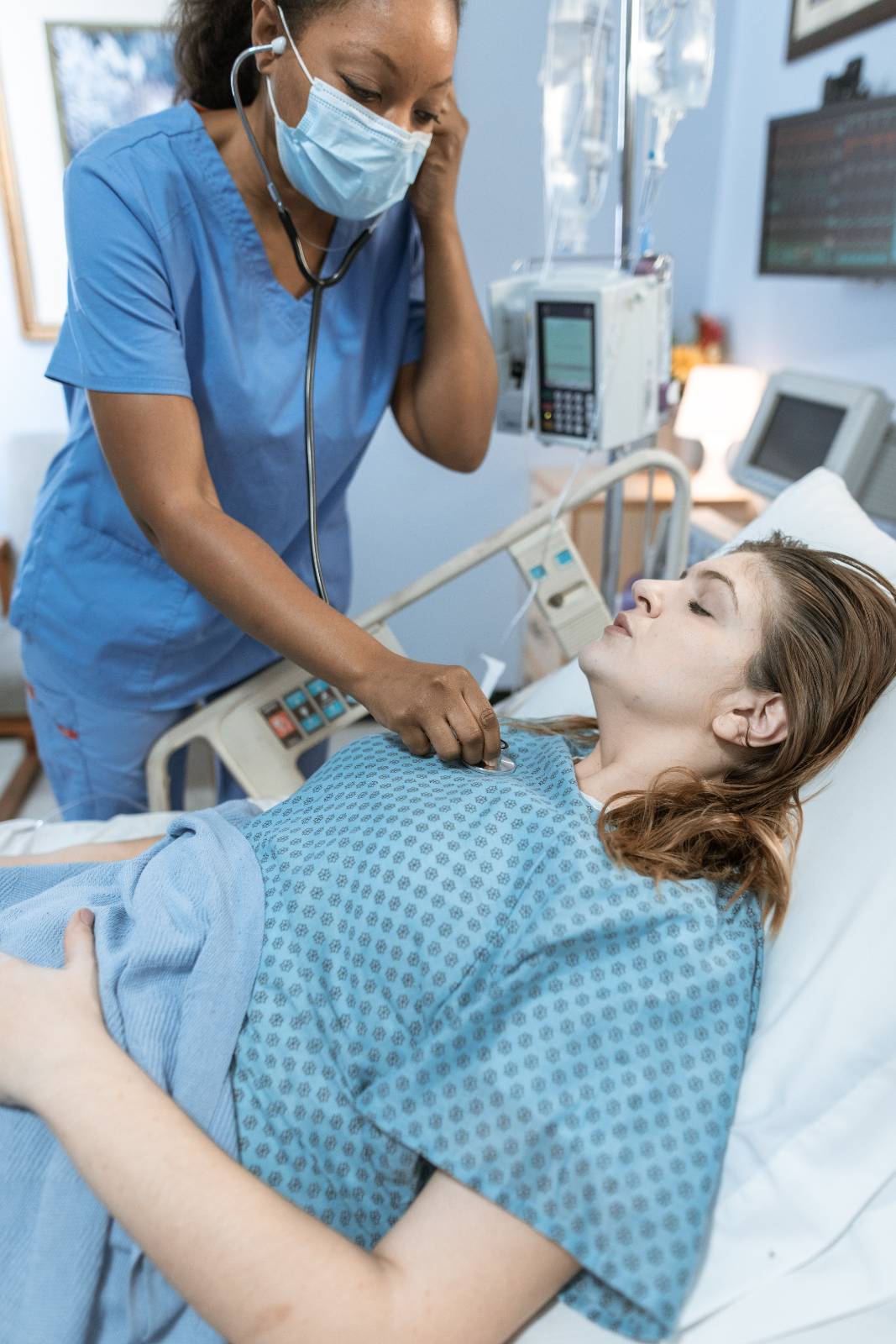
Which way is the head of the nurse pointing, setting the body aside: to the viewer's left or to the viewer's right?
to the viewer's right

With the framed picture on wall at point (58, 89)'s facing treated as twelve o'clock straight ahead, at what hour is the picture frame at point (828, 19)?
The picture frame is roughly at 10 o'clock from the framed picture on wall.

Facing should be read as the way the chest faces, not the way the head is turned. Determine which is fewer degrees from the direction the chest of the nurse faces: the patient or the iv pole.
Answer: the patient

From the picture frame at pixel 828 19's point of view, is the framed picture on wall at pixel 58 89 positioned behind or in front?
in front

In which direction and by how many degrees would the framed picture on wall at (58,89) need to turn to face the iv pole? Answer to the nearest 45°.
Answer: approximately 45° to its left

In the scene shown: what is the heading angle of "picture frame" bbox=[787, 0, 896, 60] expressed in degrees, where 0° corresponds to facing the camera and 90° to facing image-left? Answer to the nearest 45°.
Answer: approximately 45°

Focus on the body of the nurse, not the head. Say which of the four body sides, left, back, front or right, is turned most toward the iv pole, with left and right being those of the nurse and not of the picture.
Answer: left

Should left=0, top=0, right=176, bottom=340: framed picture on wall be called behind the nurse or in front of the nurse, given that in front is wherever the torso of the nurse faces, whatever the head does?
behind

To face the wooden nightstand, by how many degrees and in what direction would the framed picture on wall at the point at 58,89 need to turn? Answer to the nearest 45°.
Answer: approximately 45° to its left

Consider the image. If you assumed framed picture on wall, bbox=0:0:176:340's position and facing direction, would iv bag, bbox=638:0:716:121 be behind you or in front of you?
in front

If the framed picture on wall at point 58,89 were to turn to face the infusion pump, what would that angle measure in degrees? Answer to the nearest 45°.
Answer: approximately 45° to its left
